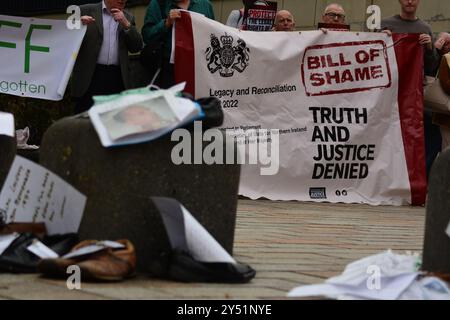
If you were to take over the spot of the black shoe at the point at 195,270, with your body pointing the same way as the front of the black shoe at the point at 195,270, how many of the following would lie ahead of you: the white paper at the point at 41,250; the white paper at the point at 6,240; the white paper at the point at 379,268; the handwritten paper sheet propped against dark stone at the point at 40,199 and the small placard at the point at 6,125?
1

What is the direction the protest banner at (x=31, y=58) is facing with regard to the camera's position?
facing the viewer

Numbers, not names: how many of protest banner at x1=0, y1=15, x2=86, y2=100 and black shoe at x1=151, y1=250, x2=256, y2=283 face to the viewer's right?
1

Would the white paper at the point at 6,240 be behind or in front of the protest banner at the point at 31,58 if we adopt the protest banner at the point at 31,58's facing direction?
in front

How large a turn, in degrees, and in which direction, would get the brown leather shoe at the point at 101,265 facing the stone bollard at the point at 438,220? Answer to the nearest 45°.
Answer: approximately 180°

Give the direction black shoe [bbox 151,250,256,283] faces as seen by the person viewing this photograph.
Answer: facing to the right of the viewer

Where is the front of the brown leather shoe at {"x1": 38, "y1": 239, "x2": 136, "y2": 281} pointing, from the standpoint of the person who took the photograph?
facing to the left of the viewer

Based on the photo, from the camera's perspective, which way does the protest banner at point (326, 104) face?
toward the camera

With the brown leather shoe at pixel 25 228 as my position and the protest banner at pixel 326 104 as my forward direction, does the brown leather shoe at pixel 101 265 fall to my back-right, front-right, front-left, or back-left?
back-right

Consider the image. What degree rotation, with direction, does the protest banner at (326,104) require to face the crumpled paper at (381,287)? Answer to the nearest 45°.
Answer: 0° — it already faces it
